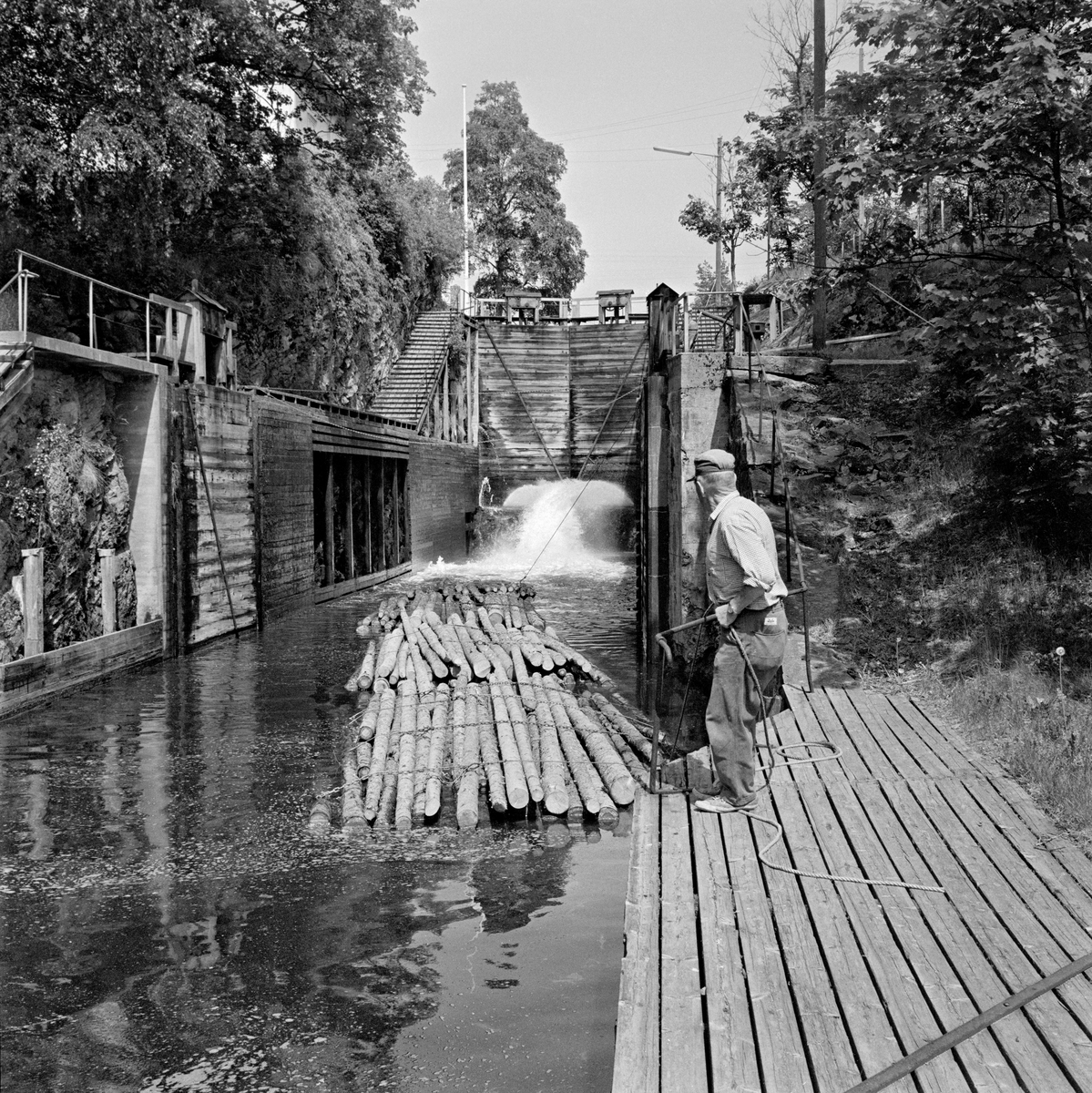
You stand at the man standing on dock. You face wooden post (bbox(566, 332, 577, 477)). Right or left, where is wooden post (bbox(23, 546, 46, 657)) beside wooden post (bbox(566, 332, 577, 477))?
left

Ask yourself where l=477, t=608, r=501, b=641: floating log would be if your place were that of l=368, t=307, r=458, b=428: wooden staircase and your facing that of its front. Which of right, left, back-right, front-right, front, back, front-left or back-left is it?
front

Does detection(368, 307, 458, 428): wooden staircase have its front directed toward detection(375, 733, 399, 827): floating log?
yes

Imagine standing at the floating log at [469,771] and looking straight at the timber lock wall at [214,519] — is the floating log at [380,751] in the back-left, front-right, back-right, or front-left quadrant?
front-left

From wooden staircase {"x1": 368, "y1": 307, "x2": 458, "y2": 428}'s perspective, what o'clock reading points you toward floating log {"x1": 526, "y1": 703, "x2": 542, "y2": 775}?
The floating log is roughly at 12 o'clock from the wooden staircase.

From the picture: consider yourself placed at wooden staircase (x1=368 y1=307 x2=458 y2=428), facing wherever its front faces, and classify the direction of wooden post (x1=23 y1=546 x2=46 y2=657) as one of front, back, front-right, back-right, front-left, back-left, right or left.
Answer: front

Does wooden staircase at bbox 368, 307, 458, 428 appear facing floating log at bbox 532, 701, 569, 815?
yes

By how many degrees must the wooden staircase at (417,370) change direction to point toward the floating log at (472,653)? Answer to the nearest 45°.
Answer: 0° — it already faces it

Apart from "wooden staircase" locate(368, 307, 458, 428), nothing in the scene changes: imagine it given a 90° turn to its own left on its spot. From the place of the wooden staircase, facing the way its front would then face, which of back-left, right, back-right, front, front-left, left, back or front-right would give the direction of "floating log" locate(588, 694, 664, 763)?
right

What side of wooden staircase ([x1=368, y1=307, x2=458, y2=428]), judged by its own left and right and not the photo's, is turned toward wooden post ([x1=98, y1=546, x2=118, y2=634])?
front

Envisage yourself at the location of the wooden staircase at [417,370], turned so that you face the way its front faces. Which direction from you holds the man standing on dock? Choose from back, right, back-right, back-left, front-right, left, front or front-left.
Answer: front

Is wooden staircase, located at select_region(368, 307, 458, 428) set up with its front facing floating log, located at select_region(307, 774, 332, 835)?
yes

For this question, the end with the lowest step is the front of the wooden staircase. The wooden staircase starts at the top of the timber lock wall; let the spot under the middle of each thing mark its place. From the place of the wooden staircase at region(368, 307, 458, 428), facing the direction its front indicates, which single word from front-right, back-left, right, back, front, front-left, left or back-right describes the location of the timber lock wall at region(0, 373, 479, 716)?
front

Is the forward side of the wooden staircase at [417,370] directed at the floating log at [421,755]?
yes

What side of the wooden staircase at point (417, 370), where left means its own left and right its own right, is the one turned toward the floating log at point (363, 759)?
front

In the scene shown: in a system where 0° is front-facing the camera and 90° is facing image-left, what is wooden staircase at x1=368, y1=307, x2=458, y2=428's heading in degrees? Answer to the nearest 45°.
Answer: approximately 0°

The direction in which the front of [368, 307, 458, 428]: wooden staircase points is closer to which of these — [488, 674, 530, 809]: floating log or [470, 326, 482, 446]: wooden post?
the floating log

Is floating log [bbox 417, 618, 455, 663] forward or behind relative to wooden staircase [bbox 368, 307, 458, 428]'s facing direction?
forward
